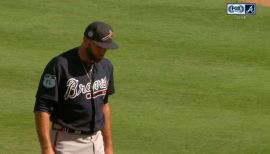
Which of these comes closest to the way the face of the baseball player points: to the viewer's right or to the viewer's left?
to the viewer's right

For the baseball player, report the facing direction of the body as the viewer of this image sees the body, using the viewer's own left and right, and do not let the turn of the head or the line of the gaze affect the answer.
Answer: facing the viewer and to the right of the viewer
